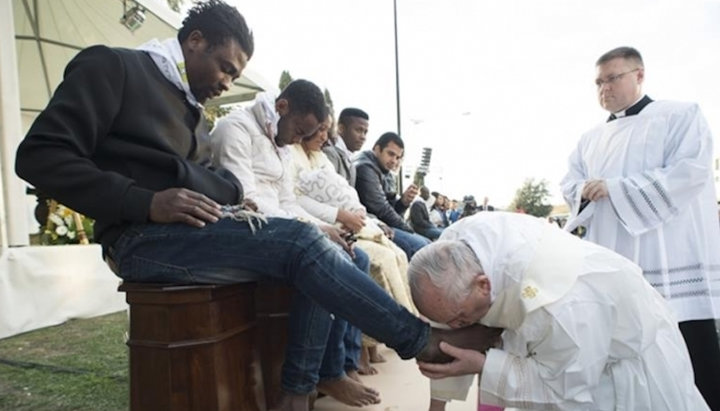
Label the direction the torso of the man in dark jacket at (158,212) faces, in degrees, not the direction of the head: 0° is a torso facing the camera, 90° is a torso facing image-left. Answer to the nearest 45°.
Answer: approximately 270°

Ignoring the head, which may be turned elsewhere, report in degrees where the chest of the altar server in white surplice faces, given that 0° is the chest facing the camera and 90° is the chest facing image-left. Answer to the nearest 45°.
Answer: approximately 45°

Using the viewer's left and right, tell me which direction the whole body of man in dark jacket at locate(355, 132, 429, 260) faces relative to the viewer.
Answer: facing the viewer and to the right of the viewer

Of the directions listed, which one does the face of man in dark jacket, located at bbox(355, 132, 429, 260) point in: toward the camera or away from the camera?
toward the camera

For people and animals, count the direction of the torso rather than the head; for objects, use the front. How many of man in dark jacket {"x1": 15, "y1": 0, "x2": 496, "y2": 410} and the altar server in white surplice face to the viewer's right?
1

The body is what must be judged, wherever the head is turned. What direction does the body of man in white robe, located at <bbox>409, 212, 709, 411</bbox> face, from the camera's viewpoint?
to the viewer's left

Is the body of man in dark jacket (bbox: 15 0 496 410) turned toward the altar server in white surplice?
yes

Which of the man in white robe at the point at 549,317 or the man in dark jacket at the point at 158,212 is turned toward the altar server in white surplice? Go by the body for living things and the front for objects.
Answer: the man in dark jacket

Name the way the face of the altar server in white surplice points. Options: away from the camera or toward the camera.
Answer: toward the camera

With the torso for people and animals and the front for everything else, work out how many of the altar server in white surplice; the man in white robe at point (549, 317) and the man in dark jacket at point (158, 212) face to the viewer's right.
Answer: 1

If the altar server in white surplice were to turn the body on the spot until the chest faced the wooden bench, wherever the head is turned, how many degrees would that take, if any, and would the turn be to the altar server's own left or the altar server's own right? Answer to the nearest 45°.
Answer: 0° — they already face it

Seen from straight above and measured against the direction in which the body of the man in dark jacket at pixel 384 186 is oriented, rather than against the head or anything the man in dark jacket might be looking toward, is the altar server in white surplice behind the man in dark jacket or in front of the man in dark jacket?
in front
